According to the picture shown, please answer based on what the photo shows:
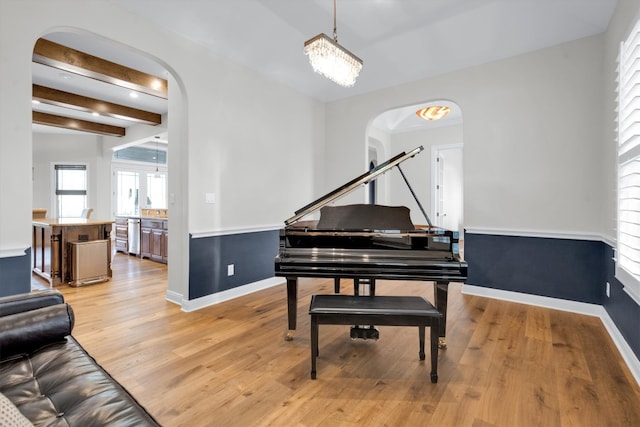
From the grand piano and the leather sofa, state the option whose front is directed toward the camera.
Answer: the grand piano

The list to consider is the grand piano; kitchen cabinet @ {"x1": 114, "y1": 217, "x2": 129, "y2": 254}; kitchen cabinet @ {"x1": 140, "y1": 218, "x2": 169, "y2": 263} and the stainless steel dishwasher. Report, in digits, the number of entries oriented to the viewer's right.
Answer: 0

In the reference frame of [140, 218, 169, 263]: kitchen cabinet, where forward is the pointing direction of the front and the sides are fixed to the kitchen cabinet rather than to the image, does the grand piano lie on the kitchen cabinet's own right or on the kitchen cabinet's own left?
on the kitchen cabinet's own left

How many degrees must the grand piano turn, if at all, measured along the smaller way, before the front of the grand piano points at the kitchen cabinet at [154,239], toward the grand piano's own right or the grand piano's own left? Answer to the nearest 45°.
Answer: approximately 135° to the grand piano's own right

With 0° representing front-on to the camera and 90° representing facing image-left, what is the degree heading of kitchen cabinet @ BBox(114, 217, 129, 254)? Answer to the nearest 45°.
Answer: approximately 45°

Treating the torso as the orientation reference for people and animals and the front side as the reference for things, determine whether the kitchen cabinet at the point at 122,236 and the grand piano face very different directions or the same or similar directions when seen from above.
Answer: same or similar directions

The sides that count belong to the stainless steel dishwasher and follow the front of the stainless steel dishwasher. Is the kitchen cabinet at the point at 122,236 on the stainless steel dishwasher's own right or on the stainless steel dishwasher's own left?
on the stainless steel dishwasher's own right

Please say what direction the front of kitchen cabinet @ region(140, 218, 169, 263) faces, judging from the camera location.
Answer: facing the viewer and to the left of the viewer

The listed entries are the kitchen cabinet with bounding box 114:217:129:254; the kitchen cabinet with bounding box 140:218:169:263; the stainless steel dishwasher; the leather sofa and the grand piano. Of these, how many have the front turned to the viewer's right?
1

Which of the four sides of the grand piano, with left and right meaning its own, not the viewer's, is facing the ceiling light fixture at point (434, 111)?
back

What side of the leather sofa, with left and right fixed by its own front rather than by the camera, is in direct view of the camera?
right

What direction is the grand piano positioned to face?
toward the camera

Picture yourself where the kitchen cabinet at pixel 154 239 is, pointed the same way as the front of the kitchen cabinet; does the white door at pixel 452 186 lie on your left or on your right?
on your left
